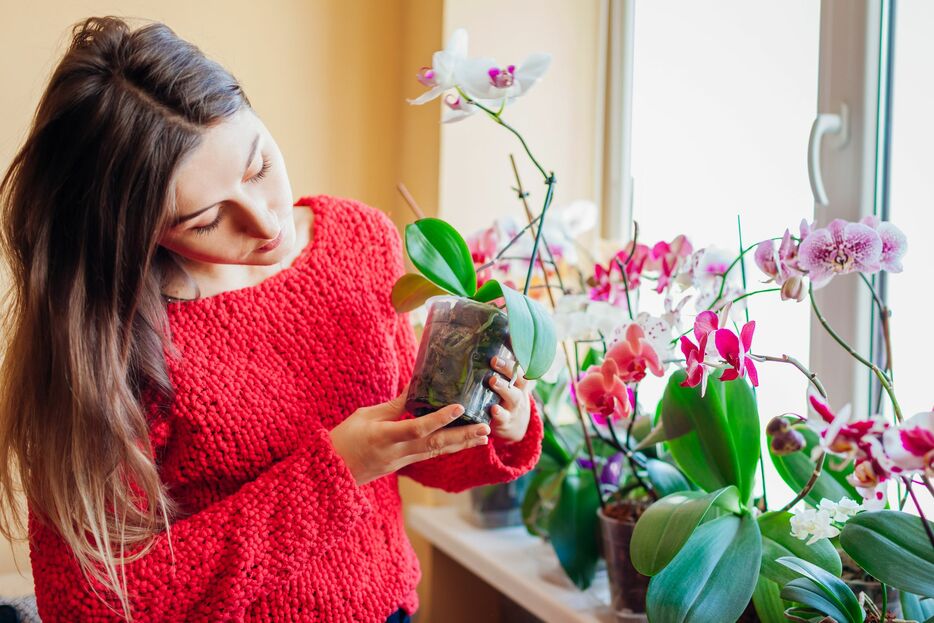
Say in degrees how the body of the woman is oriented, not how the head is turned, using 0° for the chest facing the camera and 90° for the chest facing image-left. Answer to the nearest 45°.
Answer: approximately 315°

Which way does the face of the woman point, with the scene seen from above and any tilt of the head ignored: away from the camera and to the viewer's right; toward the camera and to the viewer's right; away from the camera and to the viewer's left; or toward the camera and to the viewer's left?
toward the camera and to the viewer's right

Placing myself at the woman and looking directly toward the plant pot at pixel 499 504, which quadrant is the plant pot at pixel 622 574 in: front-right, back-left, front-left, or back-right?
front-right
